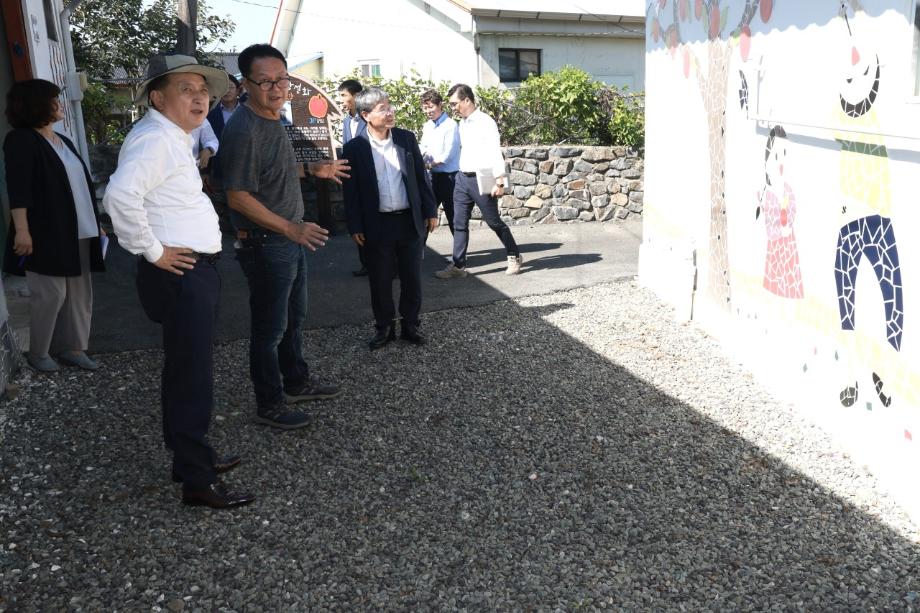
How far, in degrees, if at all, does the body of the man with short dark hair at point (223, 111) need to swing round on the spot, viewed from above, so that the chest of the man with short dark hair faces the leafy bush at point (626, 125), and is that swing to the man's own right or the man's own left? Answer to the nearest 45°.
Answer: approximately 90° to the man's own left

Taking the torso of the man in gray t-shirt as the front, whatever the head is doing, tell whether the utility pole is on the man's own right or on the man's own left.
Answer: on the man's own left

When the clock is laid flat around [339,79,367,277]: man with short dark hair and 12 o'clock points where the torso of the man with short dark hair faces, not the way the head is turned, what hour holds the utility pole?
The utility pole is roughly at 4 o'clock from the man with short dark hair.

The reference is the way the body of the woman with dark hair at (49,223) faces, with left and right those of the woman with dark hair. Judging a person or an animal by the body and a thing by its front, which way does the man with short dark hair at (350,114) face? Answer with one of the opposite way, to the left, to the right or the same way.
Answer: to the right

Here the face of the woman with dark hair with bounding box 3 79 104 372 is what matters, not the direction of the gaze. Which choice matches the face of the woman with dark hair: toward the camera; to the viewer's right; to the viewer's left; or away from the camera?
to the viewer's right

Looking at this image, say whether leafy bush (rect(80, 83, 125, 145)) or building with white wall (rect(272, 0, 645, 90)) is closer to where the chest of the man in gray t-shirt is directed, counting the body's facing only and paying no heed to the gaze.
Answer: the building with white wall

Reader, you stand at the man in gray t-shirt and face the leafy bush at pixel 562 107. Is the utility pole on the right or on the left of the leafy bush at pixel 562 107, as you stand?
left

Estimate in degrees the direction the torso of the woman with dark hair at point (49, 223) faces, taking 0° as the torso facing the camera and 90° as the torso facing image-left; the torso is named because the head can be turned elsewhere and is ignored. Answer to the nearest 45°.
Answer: approximately 315°

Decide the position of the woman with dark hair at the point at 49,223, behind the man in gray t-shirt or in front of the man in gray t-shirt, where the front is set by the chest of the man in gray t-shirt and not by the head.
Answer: behind

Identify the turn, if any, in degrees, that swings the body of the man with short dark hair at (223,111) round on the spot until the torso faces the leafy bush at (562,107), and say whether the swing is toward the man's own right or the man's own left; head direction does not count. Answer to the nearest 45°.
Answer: approximately 90° to the man's own left

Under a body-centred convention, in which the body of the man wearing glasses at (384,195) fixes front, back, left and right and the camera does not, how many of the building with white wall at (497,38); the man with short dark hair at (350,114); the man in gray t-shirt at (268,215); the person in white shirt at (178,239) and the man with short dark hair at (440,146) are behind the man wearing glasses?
3

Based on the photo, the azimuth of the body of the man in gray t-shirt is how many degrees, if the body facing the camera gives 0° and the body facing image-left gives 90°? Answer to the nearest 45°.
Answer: approximately 270°
